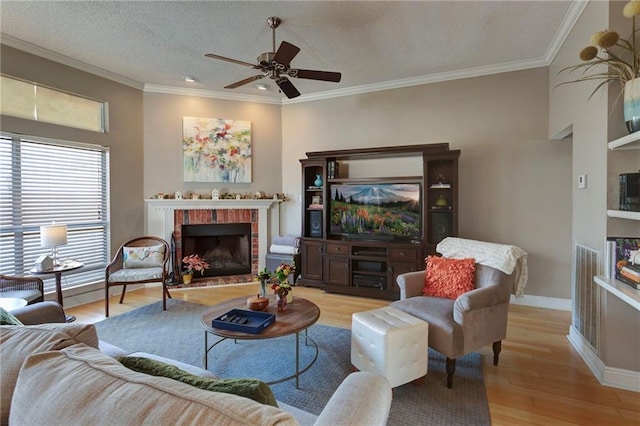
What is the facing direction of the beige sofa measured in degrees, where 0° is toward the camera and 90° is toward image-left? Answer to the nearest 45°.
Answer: approximately 225°

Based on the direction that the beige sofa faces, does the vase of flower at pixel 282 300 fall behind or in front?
in front

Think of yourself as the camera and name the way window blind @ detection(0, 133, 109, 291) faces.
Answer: facing the viewer and to the right of the viewer

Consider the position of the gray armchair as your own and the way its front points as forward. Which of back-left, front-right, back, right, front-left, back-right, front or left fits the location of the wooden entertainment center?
right

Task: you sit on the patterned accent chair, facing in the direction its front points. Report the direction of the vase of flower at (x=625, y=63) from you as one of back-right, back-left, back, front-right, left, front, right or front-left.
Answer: front-left

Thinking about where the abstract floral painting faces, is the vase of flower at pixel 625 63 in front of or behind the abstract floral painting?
in front

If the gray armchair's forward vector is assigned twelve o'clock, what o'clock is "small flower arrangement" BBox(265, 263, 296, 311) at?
The small flower arrangement is roughly at 1 o'clock from the gray armchair.

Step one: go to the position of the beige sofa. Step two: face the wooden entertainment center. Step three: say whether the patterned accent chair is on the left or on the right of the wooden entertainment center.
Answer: left

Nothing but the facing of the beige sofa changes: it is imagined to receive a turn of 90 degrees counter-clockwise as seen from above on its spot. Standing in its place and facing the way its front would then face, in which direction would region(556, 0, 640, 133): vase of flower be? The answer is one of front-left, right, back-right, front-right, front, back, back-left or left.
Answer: back-right

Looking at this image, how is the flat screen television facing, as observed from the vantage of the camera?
facing the viewer
